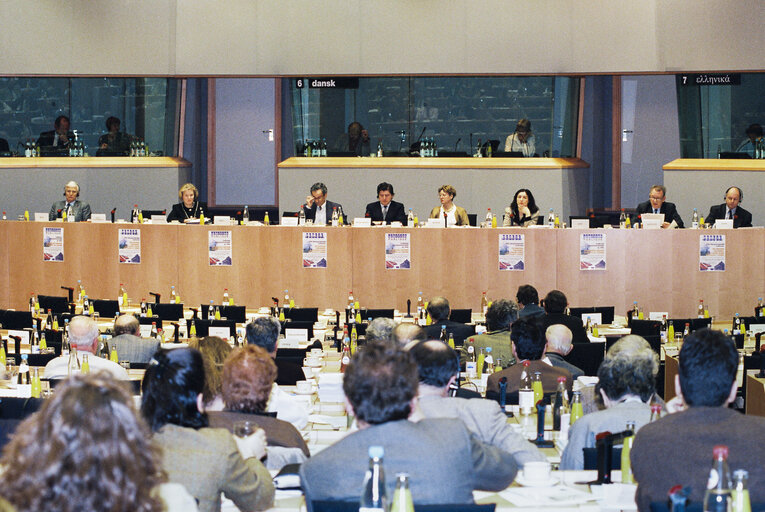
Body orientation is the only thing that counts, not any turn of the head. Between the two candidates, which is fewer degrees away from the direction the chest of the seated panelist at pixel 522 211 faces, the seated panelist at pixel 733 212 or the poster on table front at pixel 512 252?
the poster on table front

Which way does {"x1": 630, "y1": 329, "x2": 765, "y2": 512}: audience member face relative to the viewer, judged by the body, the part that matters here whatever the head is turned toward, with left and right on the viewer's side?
facing away from the viewer

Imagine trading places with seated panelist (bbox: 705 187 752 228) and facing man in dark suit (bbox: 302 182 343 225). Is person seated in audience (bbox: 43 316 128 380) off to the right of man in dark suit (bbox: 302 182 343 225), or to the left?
left

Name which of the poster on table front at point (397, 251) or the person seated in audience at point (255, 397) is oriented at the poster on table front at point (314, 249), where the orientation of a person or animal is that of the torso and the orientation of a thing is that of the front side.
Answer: the person seated in audience

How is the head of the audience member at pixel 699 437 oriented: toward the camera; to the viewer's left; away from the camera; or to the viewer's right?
away from the camera

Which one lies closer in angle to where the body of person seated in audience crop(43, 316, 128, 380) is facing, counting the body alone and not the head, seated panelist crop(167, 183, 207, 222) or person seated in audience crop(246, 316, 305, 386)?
the seated panelist

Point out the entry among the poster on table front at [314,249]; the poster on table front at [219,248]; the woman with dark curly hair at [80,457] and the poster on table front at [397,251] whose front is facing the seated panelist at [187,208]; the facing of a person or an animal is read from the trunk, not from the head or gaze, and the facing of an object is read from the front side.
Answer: the woman with dark curly hair

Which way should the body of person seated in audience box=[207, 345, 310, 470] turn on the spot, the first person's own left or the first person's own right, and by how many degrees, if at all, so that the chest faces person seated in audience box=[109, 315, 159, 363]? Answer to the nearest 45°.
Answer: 0° — they already face them

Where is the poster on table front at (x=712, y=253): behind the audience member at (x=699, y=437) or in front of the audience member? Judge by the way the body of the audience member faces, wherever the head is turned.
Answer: in front

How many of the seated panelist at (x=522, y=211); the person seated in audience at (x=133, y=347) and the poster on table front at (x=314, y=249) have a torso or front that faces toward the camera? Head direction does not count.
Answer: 2

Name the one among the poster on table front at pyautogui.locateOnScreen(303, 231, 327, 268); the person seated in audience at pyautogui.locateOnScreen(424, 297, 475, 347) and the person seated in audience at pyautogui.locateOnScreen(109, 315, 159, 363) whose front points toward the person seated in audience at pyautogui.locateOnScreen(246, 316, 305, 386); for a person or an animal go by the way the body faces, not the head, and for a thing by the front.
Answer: the poster on table front

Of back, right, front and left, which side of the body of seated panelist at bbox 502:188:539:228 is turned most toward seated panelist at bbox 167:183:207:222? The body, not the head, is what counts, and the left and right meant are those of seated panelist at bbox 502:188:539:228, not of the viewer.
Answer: right

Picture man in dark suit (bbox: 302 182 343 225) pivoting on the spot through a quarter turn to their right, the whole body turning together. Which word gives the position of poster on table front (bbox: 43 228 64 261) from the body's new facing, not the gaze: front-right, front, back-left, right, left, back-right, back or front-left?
front

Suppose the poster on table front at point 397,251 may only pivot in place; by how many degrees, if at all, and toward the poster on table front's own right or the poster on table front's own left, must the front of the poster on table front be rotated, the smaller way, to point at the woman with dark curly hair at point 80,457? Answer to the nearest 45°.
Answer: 0° — it already faces them

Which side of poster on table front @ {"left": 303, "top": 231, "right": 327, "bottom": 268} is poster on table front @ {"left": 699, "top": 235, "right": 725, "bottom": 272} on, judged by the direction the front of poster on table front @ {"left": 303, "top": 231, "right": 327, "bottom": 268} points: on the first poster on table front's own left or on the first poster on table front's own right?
on the first poster on table front's own left

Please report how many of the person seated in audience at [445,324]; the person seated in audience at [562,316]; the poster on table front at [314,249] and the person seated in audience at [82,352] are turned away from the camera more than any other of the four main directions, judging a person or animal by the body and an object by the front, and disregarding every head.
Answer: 3

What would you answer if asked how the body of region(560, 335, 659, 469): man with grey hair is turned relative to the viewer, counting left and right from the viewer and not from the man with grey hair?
facing away from the viewer

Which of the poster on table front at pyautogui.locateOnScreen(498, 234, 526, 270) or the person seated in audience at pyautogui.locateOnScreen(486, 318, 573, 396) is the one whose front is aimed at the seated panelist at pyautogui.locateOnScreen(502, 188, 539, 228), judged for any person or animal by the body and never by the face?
the person seated in audience
